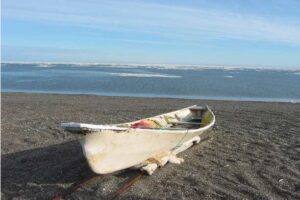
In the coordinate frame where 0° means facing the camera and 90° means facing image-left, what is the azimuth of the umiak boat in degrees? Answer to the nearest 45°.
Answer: approximately 45°
